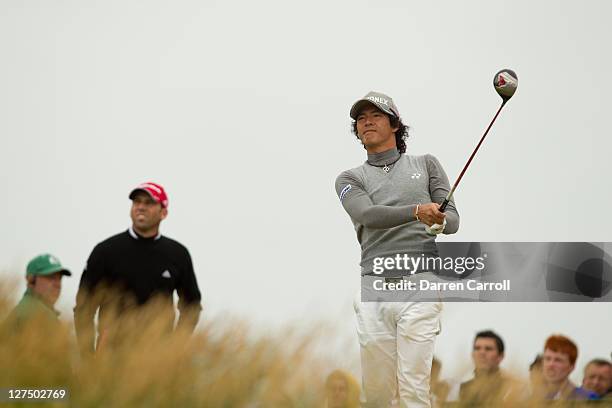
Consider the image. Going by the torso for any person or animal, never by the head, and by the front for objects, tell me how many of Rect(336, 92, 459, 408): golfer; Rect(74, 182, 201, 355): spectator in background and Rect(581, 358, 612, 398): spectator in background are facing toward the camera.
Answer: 3

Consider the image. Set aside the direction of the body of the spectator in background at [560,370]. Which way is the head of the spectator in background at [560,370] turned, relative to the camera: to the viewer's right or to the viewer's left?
to the viewer's left

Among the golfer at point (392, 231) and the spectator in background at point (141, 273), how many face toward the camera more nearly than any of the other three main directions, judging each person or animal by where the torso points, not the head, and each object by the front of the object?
2

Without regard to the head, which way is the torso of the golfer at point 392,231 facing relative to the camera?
toward the camera

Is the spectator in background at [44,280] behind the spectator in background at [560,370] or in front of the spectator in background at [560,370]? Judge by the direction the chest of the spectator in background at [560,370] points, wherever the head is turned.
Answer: in front

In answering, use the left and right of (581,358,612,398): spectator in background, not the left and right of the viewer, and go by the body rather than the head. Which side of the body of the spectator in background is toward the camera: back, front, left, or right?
front

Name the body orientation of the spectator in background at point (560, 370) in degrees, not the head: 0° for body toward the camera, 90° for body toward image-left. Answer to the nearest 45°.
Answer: approximately 45°
